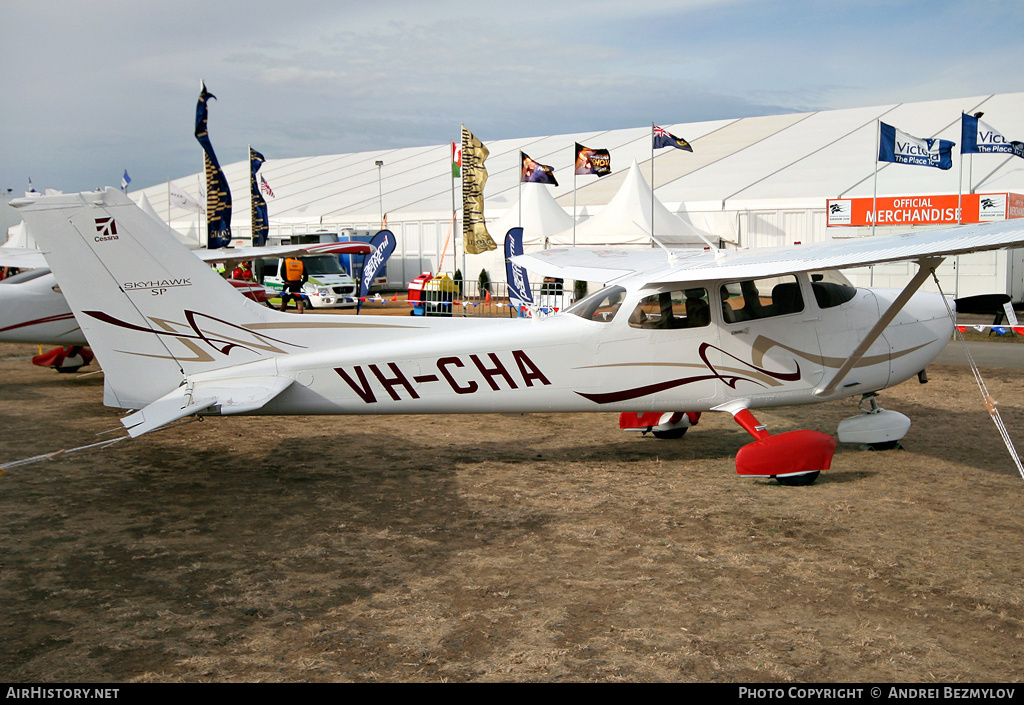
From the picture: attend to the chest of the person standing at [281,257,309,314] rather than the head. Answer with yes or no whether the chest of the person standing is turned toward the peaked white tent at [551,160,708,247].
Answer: no

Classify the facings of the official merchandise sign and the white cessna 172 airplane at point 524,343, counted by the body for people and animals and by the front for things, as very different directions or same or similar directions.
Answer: very different directions

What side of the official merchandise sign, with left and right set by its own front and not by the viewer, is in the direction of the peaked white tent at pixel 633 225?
right

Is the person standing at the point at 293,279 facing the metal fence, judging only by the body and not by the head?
no

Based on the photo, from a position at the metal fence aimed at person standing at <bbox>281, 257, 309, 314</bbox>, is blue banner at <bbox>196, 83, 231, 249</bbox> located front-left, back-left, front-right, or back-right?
front-right

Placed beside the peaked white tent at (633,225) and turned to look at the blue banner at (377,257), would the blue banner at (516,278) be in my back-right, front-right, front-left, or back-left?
front-left

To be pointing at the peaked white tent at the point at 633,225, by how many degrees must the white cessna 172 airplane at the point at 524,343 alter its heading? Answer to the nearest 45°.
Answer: approximately 45° to its left

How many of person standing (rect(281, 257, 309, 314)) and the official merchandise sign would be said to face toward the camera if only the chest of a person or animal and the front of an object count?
1

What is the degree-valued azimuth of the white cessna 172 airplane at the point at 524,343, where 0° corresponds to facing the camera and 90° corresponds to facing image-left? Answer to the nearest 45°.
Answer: approximately 225°

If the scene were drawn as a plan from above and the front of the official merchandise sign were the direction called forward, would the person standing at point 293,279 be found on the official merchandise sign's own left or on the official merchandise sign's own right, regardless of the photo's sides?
on the official merchandise sign's own right

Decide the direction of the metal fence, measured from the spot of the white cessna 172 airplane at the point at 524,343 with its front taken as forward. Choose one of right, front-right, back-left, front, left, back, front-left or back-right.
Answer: front-left

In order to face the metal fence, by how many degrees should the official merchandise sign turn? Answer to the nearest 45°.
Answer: approximately 90° to its right

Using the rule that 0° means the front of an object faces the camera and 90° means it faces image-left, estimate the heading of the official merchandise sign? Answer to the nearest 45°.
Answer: approximately 0°

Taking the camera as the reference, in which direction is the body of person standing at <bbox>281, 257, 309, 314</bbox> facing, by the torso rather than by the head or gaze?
away from the camera
